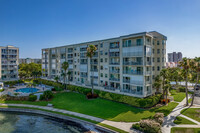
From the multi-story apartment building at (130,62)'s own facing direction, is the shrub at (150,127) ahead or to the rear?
ahead

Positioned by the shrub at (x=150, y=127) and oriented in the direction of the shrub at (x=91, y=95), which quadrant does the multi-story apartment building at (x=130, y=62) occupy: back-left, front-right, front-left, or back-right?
front-right

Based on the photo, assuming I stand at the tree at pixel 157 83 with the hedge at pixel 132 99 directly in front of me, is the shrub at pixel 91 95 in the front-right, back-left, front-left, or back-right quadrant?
front-right

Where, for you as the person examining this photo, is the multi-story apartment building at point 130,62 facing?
facing the viewer and to the left of the viewer

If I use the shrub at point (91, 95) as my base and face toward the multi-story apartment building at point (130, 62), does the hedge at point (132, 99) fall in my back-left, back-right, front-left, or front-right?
front-right
